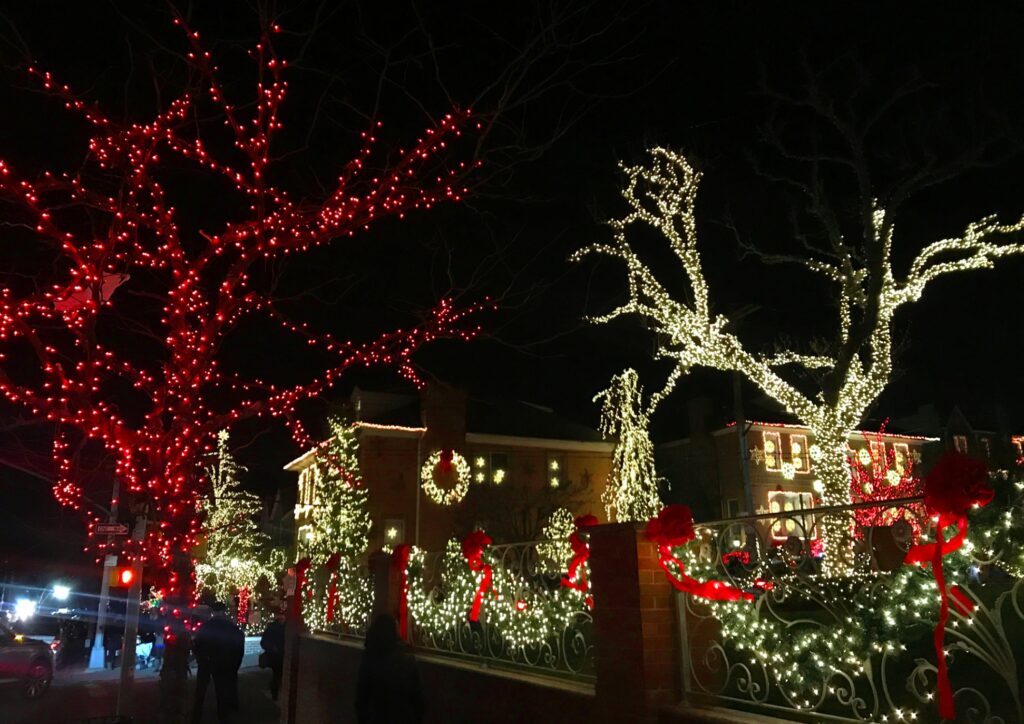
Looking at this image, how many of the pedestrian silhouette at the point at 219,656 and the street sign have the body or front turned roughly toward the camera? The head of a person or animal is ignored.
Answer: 1

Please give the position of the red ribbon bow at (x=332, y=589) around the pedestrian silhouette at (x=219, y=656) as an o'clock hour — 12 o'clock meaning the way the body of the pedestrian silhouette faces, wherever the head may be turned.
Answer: The red ribbon bow is roughly at 3 o'clock from the pedestrian silhouette.

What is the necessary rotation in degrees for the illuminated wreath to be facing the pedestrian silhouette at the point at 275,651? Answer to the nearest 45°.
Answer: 0° — it already faces them

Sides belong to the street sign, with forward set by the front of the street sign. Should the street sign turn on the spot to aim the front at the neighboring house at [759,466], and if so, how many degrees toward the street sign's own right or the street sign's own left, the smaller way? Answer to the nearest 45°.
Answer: approximately 135° to the street sign's own left

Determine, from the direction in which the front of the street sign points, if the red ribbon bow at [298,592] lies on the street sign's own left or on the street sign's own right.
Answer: on the street sign's own left

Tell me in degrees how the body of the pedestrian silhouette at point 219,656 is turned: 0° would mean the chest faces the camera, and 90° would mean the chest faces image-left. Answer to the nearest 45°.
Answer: approximately 180°

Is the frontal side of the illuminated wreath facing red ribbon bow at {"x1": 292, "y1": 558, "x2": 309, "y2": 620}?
yes

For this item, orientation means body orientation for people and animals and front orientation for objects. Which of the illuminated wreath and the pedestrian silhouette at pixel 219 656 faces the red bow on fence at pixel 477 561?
the illuminated wreath

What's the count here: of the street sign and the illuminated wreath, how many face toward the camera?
2

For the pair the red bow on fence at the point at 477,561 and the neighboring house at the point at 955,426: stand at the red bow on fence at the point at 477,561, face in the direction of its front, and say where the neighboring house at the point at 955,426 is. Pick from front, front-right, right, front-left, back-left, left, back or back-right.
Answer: back

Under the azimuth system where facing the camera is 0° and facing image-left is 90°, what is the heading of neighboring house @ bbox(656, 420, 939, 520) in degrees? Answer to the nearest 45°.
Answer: approximately 315°

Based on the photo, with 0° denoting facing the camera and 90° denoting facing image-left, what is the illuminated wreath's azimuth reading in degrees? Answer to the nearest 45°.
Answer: approximately 0°

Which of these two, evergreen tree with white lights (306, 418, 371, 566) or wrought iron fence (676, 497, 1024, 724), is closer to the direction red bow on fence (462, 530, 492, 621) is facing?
the wrought iron fence

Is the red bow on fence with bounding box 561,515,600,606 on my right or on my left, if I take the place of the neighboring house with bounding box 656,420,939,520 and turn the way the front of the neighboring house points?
on my right

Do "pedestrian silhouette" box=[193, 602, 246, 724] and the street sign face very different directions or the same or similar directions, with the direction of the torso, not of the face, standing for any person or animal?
very different directions
